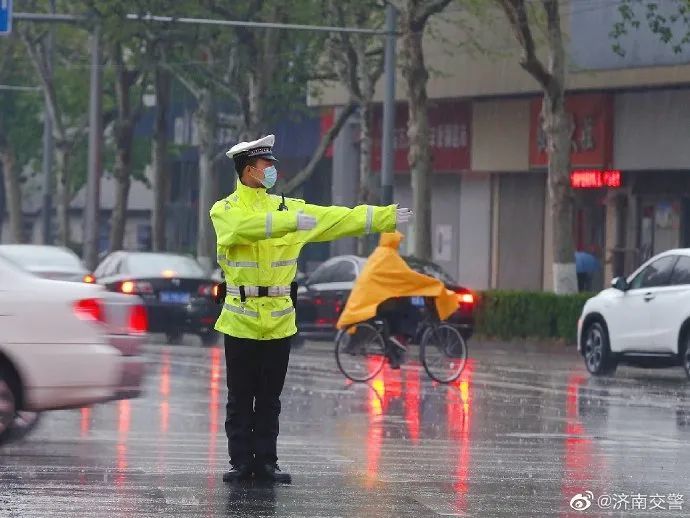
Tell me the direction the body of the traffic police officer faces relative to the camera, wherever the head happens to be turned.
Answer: toward the camera

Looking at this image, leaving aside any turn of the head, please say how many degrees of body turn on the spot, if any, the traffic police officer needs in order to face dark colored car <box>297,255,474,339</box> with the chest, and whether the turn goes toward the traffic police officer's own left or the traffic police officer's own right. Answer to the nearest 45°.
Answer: approximately 180°

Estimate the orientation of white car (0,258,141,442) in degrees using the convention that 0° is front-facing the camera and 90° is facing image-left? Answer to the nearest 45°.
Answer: approximately 90°

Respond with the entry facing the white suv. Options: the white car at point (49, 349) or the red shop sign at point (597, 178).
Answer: the red shop sign

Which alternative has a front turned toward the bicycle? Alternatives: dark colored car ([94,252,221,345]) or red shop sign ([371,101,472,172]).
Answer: the red shop sign

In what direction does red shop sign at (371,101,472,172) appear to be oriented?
toward the camera

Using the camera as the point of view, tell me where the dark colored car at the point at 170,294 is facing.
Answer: facing away from the viewer and to the left of the viewer

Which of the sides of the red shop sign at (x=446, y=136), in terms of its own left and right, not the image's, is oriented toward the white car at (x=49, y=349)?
front

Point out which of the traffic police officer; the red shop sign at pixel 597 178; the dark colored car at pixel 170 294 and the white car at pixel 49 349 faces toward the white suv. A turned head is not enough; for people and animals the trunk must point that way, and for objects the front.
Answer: the red shop sign

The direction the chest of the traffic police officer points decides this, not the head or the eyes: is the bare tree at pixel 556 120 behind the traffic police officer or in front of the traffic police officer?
behind

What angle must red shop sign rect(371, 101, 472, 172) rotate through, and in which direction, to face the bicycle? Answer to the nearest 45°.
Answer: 0° — it already faces it
